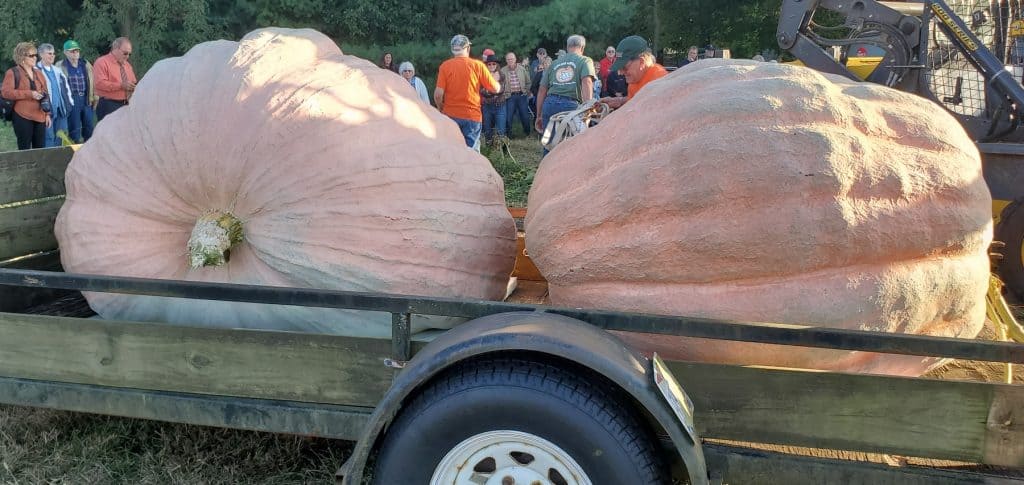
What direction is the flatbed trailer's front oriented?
to the viewer's left

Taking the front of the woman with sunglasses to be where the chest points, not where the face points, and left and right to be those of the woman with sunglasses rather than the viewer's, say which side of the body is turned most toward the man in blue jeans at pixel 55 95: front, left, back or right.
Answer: left

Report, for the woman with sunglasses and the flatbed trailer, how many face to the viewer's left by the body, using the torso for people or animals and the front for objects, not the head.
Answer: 1

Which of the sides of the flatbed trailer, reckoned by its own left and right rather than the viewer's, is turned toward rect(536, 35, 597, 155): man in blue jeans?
right

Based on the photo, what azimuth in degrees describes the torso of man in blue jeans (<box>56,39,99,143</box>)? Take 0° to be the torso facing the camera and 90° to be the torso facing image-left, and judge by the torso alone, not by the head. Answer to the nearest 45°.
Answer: approximately 0°

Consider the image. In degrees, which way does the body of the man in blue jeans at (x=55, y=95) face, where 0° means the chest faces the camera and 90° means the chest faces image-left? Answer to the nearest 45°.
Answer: approximately 315°

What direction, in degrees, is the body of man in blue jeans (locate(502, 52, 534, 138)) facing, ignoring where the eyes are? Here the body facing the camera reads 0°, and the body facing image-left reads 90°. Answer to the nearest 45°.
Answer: approximately 0°

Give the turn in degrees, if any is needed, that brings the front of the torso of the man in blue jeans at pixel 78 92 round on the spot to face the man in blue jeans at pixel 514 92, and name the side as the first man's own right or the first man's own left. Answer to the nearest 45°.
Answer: approximately 90° to the first man's own left

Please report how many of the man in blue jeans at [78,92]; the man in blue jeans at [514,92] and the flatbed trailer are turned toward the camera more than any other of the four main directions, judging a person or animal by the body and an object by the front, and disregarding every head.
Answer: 2

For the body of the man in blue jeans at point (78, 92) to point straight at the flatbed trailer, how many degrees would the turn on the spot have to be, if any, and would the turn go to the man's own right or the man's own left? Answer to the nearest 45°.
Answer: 0° — they already face it
